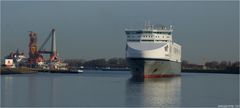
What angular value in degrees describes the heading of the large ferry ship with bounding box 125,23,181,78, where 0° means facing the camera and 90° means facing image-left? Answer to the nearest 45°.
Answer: approximately 0°
